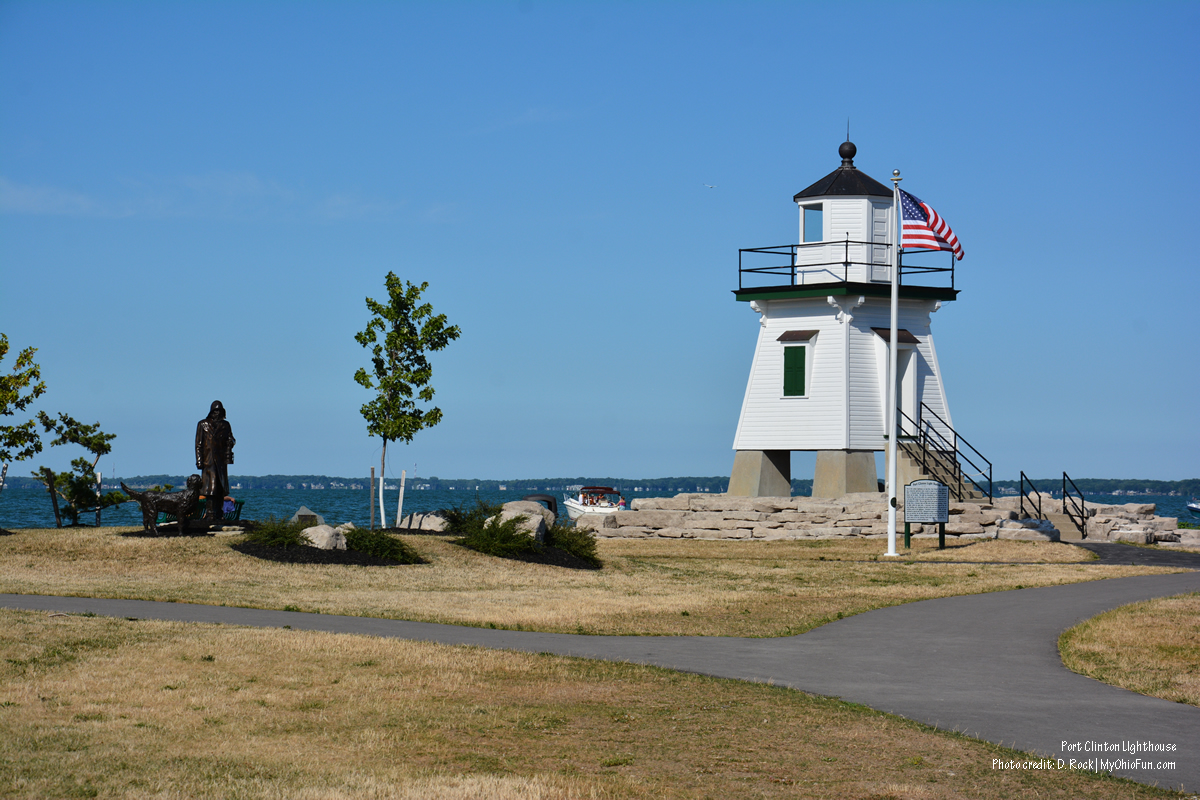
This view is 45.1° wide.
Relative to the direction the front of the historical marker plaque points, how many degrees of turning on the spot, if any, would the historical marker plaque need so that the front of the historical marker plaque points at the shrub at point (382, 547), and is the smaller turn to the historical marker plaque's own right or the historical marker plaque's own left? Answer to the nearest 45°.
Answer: approximately 45° to the historical marker plaque's own right

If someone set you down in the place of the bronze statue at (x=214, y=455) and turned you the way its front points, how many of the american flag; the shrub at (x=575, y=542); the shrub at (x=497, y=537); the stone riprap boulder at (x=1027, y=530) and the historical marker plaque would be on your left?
5

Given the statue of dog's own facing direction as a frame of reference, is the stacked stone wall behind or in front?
in front

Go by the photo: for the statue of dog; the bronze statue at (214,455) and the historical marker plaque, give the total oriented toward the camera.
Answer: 2

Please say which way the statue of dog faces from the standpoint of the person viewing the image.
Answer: facing to the right of the viewer

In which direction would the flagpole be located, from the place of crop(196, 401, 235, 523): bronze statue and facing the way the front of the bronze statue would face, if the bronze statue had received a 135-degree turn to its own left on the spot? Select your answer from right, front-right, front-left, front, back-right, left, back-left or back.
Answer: front-right

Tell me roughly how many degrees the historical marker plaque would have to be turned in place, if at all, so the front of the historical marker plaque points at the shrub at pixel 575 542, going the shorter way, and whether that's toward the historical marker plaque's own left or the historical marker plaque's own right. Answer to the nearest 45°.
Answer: approximately 45° to the historical marker plaque's own right

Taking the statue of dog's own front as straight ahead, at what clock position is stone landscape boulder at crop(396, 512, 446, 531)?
The stone landscape boulder is roughly at 11 o'clock from the statue of dog.

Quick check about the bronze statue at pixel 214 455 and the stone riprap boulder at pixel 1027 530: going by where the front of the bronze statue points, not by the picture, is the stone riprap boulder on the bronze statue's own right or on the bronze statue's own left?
on the bronze statue's own left

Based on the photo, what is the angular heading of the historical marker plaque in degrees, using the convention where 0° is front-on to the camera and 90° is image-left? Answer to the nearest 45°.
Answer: approximately 0°

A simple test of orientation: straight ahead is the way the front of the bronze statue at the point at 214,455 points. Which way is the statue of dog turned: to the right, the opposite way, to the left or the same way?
to the left
